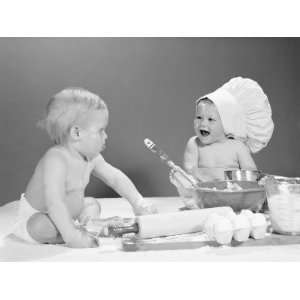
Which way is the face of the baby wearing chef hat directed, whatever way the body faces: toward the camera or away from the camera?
toward the camera

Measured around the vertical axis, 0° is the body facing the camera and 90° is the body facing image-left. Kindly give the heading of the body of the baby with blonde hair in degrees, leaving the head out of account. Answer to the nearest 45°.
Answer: approximately 270°

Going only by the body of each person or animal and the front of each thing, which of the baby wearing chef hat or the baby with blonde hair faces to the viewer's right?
the baby with blonde hair

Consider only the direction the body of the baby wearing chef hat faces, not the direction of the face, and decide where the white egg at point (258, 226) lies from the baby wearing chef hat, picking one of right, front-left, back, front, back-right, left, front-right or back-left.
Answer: front-left

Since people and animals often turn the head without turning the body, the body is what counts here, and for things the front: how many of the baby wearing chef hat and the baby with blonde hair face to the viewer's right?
1
